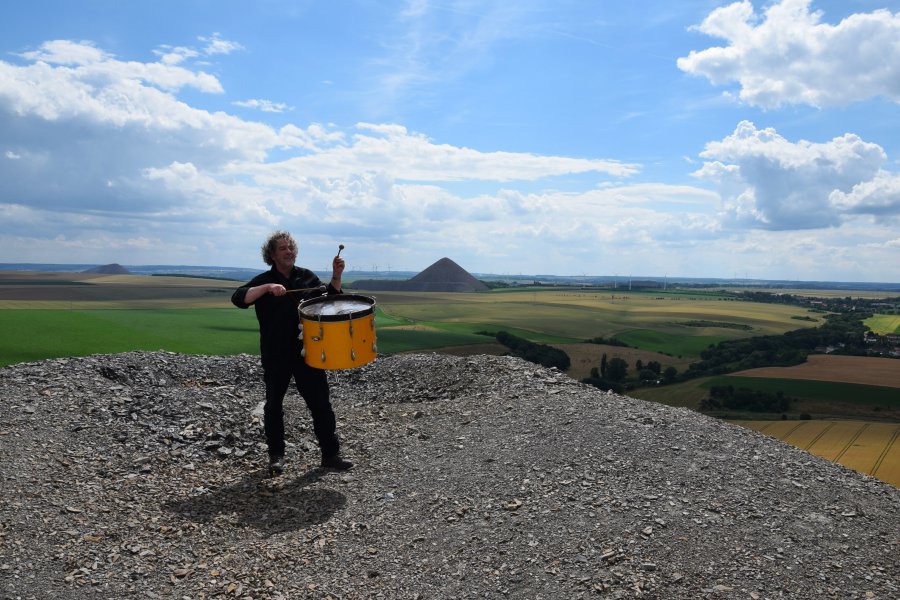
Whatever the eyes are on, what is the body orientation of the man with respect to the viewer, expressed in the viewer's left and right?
facing the viewer and to the right of the viewer
